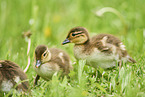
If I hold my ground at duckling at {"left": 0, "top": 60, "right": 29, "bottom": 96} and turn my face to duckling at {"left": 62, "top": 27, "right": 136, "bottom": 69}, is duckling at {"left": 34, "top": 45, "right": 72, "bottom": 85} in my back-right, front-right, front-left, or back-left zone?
front-left

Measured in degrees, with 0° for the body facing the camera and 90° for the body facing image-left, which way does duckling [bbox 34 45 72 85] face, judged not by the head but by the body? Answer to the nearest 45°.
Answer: approximately 45°

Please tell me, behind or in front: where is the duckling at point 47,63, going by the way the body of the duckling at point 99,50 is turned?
in front

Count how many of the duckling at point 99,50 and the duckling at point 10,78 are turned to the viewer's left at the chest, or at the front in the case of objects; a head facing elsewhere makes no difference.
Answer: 2

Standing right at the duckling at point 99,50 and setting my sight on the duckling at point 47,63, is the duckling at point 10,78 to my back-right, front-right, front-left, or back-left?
front-left

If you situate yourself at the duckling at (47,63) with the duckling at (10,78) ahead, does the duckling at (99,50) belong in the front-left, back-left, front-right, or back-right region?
back-left

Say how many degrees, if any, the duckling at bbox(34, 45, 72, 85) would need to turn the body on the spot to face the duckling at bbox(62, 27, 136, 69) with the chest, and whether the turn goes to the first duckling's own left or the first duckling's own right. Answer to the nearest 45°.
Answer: approximately 135° to the first duckling's own left

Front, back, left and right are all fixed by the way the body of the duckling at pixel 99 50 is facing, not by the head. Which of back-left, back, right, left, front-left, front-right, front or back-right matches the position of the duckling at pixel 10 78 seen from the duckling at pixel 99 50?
front-left

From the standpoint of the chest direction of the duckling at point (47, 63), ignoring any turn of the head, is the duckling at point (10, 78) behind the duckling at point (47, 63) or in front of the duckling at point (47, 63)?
in front

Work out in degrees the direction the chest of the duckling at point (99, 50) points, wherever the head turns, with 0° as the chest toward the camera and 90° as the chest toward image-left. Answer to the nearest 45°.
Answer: approximately 90°

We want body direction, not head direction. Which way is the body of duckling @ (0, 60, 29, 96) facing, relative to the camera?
to the viewer's left
